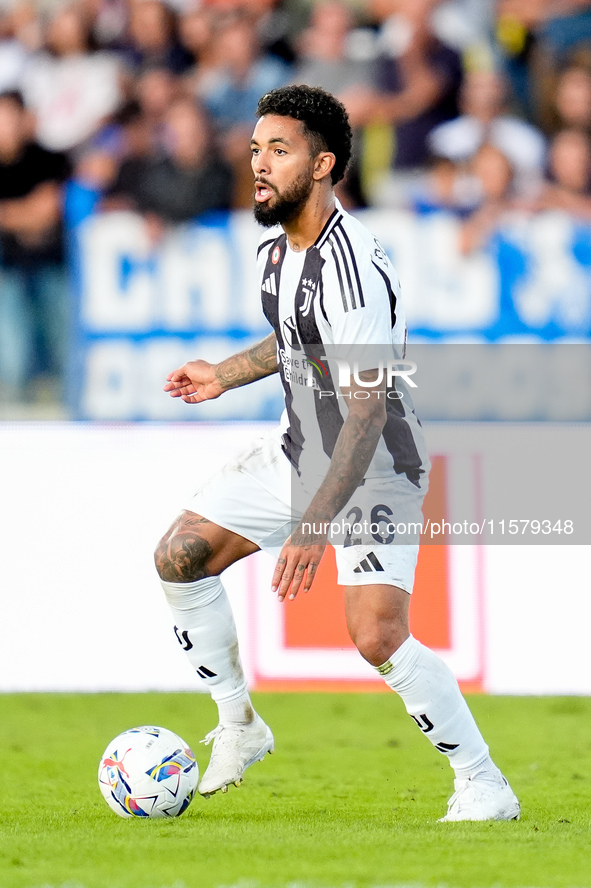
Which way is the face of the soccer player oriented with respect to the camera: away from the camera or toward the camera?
toward the camera

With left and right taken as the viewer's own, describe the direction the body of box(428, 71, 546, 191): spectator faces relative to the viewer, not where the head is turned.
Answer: facing the viewer

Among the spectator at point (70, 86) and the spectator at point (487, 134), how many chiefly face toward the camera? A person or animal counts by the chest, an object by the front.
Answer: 2

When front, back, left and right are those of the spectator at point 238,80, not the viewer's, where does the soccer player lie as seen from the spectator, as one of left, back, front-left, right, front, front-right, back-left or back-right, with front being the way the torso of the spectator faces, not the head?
front

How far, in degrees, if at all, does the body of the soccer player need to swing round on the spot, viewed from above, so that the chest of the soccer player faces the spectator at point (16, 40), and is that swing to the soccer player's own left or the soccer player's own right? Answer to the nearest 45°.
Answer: approximately 135° to the soccer player's own right

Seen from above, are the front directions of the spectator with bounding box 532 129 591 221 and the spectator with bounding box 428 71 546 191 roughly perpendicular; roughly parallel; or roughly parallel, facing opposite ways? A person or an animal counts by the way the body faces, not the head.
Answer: roughly parallel

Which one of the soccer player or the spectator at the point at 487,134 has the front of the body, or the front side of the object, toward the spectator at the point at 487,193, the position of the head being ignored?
the spectator at the point at 487,134

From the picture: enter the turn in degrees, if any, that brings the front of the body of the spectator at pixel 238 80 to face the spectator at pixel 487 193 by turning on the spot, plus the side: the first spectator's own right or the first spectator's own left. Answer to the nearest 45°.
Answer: approximately 45° to the first spectator's own left

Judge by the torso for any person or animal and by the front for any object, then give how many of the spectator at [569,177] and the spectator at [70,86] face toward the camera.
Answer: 2

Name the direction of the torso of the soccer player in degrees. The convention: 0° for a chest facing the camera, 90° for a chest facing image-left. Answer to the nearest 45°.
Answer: approximately 45°

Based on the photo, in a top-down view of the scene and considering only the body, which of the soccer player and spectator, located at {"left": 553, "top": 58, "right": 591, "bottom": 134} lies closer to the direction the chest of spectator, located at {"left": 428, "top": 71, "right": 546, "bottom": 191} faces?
the soccer player

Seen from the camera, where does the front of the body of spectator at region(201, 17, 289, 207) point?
toward the camera

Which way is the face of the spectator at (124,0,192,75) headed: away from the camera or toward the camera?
toward the camera

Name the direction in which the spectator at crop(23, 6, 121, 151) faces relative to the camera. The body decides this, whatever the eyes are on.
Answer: toward the camera

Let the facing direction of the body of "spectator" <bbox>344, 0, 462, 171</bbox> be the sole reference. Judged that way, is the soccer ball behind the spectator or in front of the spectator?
in front

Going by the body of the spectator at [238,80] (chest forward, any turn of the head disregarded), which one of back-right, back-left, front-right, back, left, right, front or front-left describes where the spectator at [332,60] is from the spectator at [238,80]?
left

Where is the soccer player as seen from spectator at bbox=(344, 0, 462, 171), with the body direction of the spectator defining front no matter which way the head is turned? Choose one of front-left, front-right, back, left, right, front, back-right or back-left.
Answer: front-left

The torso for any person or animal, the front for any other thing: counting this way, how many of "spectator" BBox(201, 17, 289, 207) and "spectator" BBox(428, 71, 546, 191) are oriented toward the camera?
2

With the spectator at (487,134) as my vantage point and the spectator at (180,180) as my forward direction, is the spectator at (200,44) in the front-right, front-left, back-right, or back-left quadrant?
front-right
